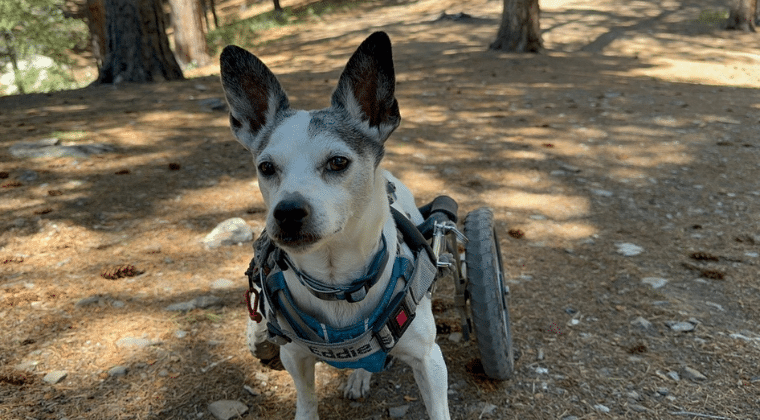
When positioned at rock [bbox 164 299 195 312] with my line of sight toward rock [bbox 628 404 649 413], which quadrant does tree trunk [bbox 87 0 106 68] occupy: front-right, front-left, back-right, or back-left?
back-left

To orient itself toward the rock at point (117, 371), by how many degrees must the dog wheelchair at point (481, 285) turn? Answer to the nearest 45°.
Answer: approximately 90° to its right

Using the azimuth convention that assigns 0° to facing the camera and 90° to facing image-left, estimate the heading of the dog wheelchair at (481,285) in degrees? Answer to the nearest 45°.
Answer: approximately 0°

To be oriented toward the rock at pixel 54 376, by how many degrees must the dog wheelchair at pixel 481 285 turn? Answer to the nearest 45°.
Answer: approximately 90° to its right

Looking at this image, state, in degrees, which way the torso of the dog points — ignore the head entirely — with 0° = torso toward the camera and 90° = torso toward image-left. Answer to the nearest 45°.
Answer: approximately 0°

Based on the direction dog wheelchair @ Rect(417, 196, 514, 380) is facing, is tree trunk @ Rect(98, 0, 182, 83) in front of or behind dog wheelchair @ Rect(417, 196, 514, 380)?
behind
